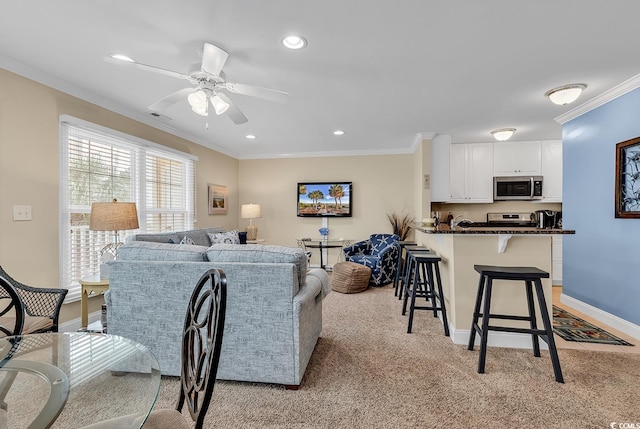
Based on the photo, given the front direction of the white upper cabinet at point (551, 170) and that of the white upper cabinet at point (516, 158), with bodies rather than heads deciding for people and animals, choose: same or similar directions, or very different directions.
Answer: same or similar directions

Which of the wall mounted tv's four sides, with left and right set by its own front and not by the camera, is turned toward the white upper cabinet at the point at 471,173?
left

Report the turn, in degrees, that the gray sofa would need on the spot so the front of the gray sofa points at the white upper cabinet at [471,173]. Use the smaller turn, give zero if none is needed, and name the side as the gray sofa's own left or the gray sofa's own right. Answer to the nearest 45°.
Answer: approximately 45° to the gray sofa's own right

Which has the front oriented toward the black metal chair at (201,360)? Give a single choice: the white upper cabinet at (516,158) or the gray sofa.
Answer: the white upper cabinet

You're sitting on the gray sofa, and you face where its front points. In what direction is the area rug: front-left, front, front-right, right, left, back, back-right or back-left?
right

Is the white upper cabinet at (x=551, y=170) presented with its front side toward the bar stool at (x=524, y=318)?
yes

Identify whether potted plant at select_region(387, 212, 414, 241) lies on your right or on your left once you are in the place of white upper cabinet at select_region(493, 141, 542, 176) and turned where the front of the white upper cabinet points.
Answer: on your right

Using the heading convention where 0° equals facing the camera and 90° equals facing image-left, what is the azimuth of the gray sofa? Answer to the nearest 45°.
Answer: approximately 180°

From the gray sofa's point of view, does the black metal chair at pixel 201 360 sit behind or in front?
behind

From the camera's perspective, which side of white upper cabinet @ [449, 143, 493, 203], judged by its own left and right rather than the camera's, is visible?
front

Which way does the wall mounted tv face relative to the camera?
toward the camera

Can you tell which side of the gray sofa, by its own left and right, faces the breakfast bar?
right
